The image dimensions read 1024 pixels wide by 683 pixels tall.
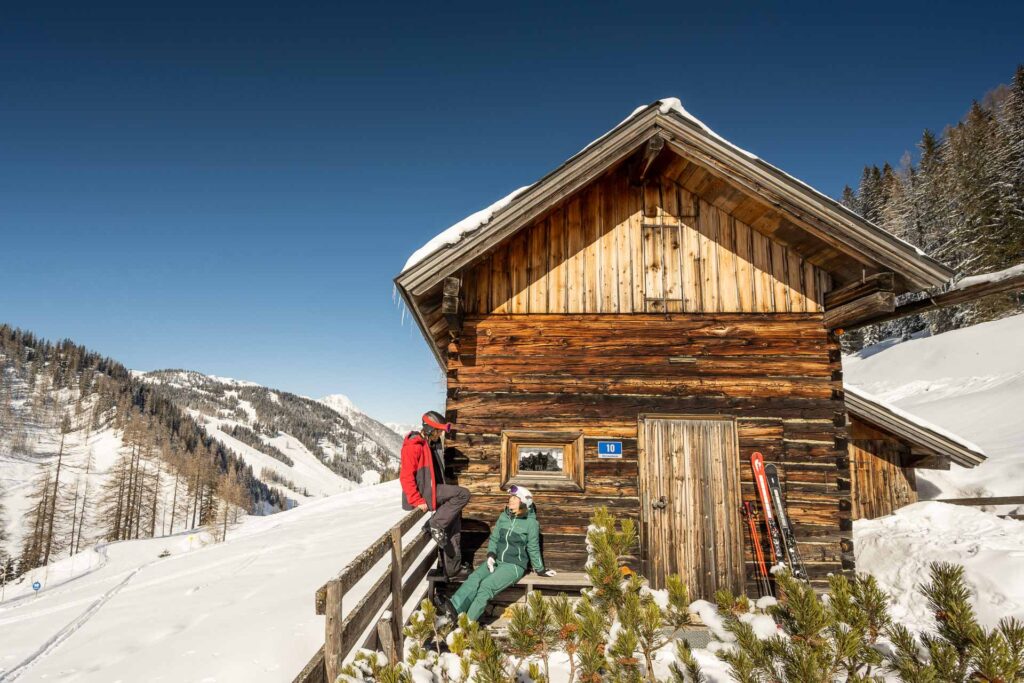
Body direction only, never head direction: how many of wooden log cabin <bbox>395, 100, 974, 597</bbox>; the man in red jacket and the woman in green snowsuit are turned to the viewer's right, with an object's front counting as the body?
1

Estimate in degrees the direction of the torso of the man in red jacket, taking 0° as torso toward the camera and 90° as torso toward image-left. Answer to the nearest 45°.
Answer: approximately 270°

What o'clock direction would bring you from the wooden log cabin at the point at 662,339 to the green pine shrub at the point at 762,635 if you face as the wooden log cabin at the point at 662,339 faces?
The green pine shrub is roughly at 12 o'clock from the wooden log cabin.

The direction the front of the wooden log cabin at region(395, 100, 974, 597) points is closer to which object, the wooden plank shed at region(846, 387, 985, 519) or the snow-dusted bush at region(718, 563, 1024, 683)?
the snow-dusted bush

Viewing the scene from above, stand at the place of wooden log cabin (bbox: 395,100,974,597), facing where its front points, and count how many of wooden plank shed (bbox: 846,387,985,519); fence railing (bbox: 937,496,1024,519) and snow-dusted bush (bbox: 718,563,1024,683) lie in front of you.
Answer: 1

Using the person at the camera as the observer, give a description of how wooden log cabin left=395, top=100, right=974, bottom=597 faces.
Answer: facing the viewer

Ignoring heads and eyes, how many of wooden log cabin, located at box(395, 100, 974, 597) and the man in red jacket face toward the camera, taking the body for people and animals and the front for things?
1

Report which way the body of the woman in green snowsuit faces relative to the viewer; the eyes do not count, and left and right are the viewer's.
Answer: facing the viewer and to the left of the viewer
